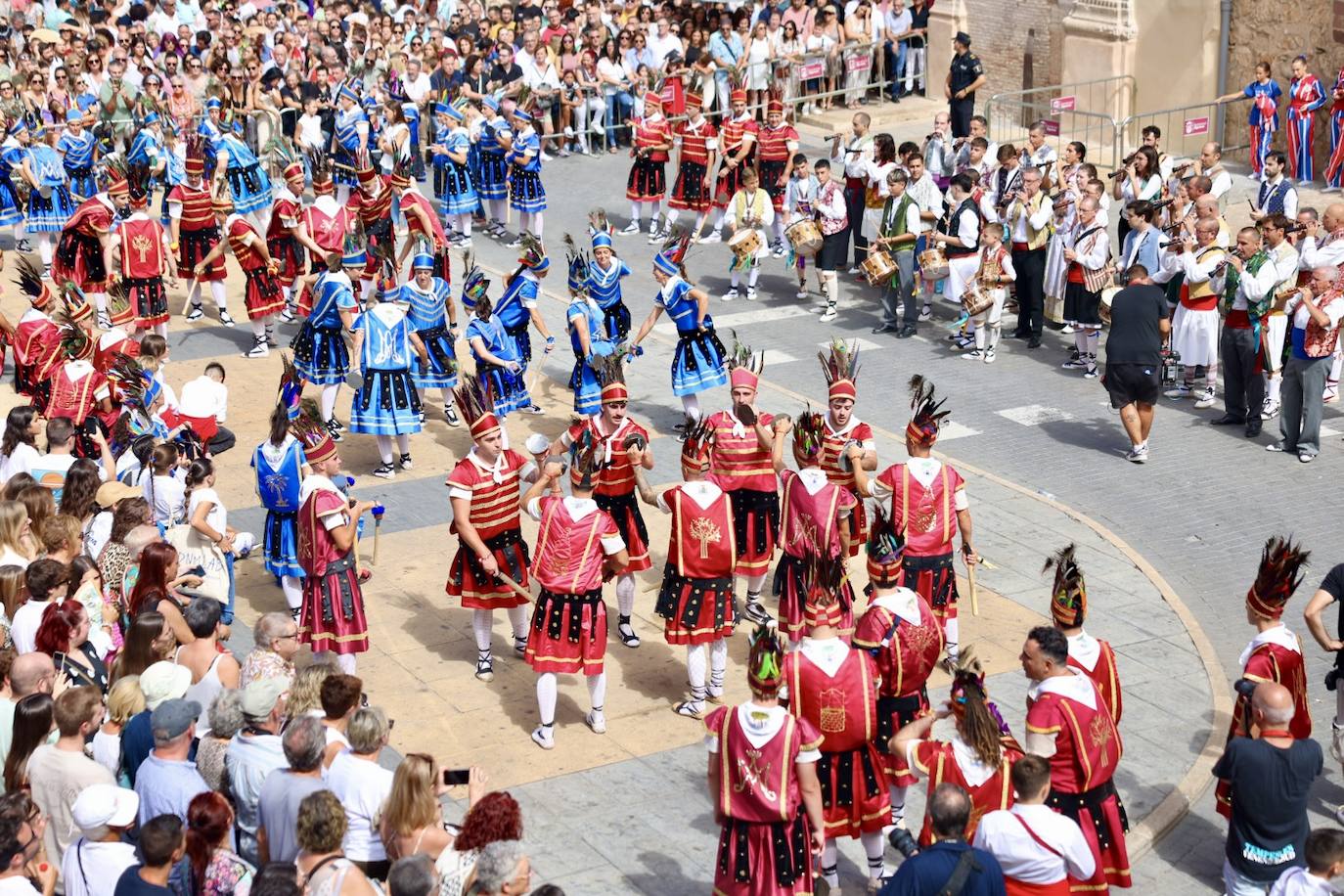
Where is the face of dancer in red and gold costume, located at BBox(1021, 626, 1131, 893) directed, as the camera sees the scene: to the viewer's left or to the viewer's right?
to the viewer's left

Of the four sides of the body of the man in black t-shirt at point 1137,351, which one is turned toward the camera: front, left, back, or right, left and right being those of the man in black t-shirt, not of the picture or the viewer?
back

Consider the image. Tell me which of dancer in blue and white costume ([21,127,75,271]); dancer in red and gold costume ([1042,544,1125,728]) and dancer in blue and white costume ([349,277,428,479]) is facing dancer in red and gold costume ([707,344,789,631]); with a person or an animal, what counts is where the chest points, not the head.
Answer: dancer in red and gold costume ([1042,544,1125,728])

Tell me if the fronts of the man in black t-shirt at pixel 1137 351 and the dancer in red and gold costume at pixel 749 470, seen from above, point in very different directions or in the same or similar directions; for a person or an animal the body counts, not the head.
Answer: very different directions

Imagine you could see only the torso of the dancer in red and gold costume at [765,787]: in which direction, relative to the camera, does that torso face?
away from the camera

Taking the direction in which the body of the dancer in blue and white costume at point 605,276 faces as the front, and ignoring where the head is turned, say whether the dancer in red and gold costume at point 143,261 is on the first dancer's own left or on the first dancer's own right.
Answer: on the first dancer's own right

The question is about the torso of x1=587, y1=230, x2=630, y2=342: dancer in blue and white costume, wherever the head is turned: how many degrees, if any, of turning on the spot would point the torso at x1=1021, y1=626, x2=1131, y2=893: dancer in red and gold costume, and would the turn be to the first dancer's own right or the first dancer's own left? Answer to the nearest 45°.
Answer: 0° — they already face them
